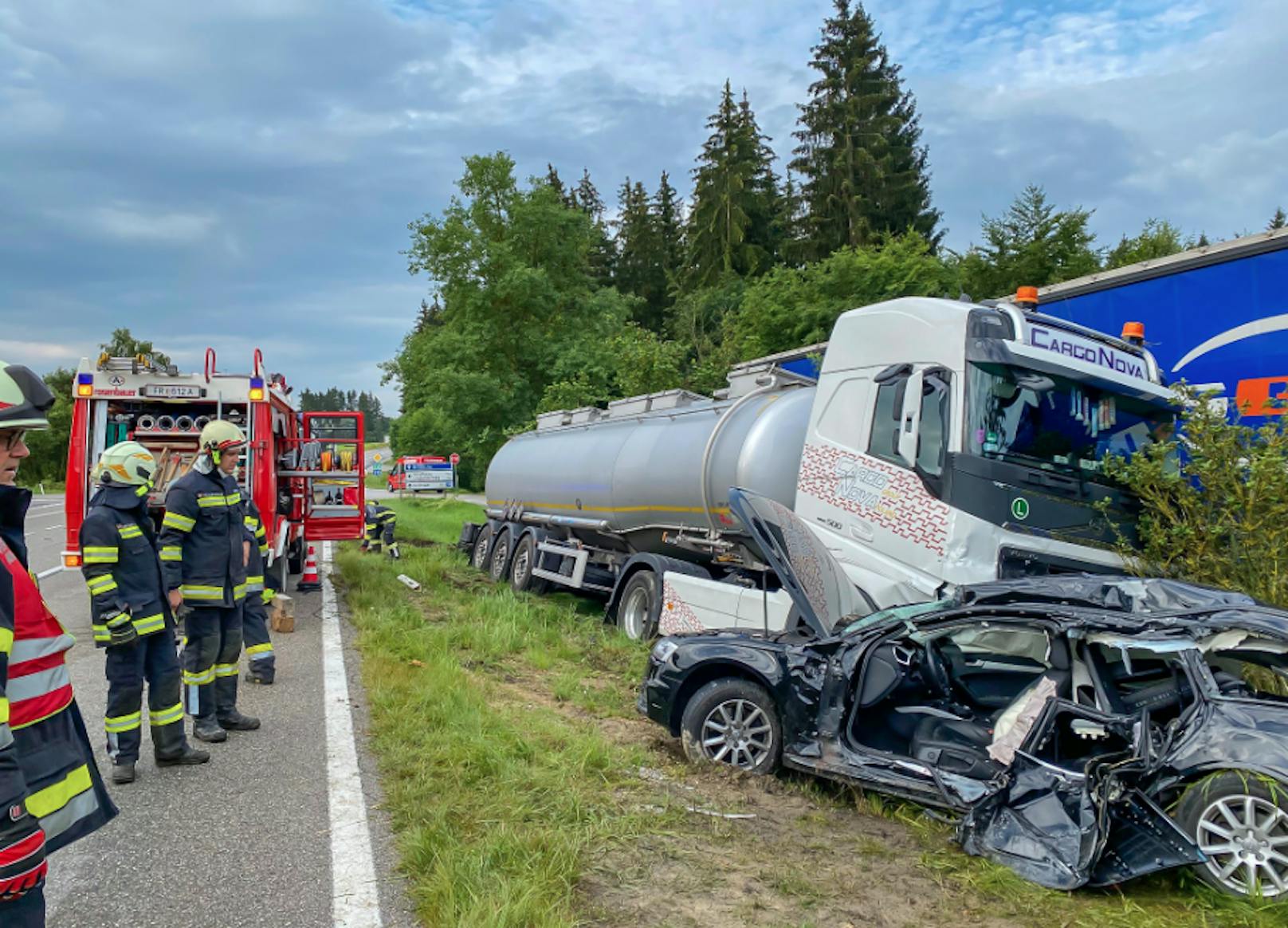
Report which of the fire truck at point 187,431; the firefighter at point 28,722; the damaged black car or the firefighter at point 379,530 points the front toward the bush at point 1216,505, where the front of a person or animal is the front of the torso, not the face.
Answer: the firefighter at point 28,722

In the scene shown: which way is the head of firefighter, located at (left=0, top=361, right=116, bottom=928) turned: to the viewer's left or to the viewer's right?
to the viewer's right

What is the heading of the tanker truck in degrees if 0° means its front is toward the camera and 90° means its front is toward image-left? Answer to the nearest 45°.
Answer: approximately 315°

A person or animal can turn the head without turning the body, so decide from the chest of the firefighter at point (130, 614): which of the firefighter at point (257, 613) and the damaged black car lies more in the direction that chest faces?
the damaged black car

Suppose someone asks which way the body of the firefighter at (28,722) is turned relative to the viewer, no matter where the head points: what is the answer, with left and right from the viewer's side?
facing to the right of the viewer

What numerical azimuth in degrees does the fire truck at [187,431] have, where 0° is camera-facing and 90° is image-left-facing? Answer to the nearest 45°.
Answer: approximately 180°

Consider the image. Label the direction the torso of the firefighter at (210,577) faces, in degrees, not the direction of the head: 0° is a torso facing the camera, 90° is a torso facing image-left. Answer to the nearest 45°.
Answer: approximately 315°

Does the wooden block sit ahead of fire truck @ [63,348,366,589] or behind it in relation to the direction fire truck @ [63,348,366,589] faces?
behind

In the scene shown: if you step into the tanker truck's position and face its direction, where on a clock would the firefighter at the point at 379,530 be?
The firefighter is roughly at 6 o'clock from the tanker truck.

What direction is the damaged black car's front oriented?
to the viewer's left

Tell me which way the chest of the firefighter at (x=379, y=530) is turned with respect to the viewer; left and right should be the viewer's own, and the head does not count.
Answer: facing to the left of the viewer

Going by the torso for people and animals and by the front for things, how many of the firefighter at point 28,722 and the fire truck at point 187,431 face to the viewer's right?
1
